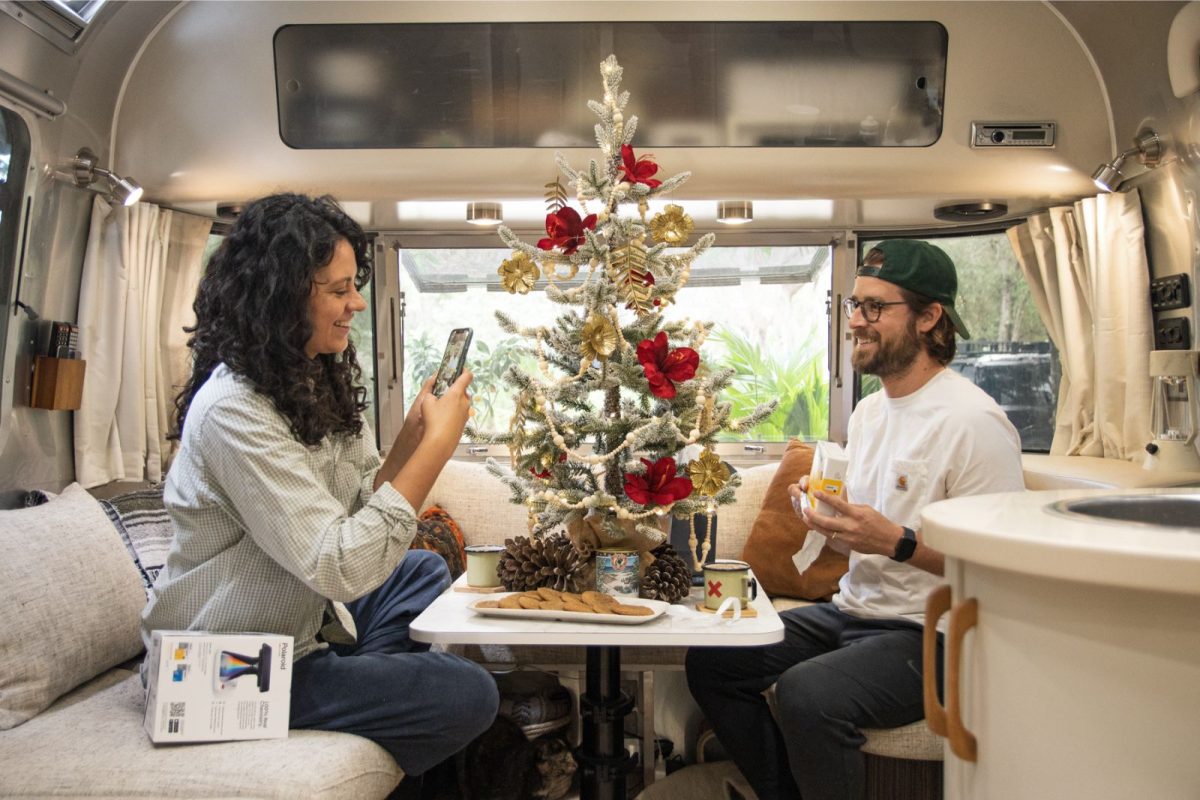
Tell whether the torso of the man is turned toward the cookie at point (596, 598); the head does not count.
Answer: yes

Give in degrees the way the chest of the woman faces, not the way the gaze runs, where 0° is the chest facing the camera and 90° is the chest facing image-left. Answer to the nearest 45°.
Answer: approximately 270°

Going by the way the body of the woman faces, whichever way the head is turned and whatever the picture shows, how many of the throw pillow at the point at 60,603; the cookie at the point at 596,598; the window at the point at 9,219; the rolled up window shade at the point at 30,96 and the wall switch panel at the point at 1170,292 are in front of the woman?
2

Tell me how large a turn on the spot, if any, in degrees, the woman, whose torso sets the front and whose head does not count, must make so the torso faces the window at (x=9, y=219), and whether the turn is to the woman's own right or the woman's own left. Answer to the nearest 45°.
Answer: approximately 135° to the woman's own left

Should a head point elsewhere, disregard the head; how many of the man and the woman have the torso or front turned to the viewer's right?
1

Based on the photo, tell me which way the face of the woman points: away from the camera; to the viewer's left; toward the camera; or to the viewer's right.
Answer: to the viewer's right

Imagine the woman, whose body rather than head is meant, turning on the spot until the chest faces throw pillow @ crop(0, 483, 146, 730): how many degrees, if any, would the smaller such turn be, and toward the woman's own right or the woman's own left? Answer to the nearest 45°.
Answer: approximately 135° to the woman's own left

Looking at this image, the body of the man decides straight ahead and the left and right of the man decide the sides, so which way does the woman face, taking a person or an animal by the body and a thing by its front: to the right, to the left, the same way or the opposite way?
the opposite way

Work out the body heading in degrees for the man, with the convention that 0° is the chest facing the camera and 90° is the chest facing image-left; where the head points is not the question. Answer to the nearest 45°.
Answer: approximately 45°
